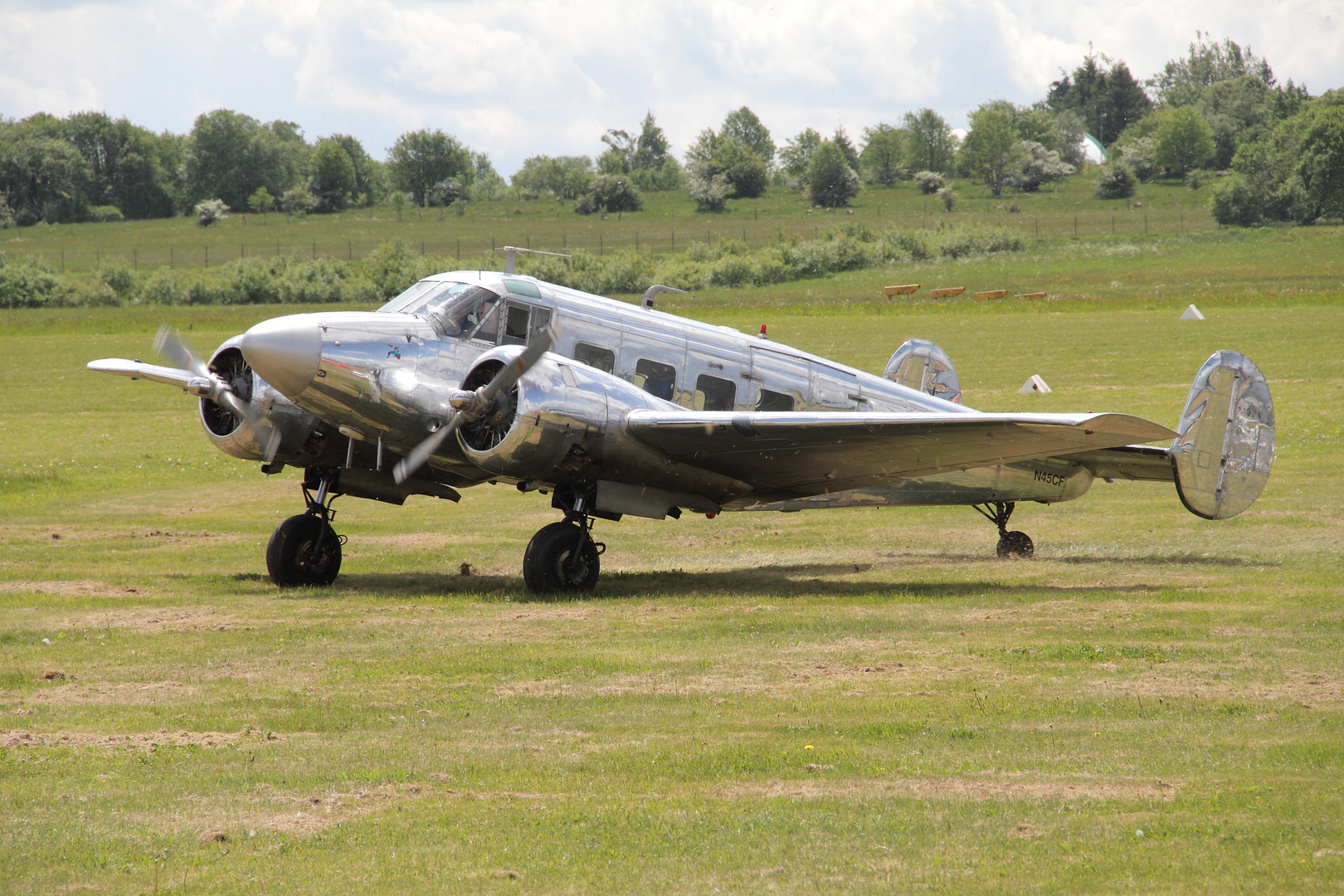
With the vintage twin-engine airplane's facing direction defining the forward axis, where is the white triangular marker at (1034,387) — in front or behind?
behind

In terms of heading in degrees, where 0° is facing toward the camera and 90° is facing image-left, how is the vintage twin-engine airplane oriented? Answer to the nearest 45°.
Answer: approximately 45°
